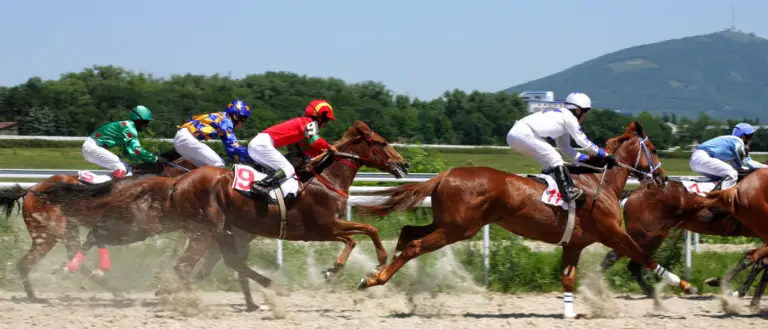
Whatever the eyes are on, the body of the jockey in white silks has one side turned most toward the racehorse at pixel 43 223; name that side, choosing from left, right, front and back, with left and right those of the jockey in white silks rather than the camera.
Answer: back

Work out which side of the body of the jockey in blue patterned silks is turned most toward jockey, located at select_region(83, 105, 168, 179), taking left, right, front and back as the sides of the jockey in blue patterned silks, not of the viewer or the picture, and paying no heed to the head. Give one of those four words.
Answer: back

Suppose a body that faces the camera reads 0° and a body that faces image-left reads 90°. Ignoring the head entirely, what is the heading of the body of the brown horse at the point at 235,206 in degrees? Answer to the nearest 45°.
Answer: approximately 270°

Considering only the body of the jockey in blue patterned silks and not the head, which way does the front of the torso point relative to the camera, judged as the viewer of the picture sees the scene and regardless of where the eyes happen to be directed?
to the viewer's right

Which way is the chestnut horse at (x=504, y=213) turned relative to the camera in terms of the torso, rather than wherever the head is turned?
to the viewer's right

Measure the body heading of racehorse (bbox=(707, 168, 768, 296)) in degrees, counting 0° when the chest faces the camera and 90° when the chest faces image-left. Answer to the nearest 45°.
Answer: approximately 270°

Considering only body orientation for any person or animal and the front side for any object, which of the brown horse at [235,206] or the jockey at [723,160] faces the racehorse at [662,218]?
the brown horse

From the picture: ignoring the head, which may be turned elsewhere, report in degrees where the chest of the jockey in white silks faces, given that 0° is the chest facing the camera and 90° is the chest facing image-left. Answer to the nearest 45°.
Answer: approximately 270°

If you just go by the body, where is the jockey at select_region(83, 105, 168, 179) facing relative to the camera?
to the viewer's right

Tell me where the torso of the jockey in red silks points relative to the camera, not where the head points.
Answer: to the viewer's right

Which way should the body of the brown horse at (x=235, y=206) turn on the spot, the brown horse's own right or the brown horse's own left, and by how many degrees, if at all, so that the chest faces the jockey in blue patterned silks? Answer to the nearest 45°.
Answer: approximately 90° to the brown horse's own left

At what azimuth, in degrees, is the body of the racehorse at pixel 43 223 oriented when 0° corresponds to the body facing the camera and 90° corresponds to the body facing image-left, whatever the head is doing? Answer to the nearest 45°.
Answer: approximately 270°

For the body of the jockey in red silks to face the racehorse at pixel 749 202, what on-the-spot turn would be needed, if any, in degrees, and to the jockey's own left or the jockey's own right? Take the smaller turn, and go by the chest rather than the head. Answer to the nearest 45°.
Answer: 0° — they already face it

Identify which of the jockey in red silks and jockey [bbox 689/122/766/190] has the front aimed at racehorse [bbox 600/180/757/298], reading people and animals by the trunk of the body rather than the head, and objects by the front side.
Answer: the jockey in red silks
